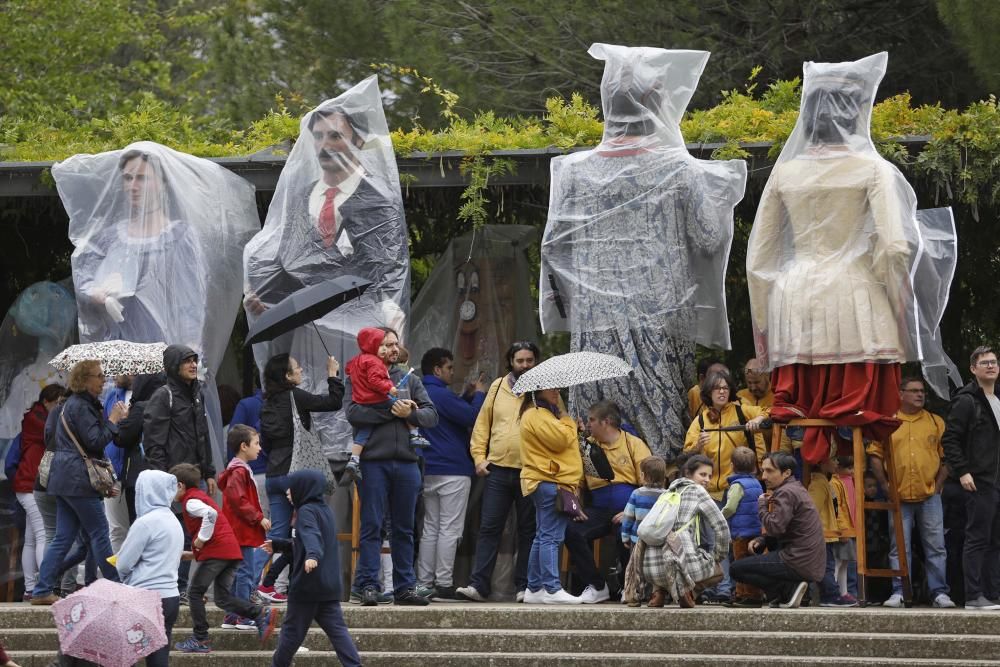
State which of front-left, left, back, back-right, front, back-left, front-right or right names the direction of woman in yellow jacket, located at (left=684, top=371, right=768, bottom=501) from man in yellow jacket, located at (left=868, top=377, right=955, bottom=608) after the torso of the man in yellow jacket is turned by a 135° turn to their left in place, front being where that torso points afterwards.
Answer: back-left

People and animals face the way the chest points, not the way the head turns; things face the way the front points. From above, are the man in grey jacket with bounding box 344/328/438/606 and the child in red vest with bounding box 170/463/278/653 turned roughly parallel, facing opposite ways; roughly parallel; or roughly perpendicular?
roughly perpendicular

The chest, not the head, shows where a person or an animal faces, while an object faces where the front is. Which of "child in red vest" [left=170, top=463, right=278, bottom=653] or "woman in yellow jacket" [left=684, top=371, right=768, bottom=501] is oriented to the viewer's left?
the child in red vest

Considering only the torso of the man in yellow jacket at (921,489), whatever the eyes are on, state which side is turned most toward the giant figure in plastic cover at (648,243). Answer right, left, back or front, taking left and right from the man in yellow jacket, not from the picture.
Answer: right

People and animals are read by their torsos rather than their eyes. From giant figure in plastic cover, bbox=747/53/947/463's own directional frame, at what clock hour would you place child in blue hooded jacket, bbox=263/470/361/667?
The child in blue hooded jacket is roughly at 8 o'clock from the giant figure in plastic cover.

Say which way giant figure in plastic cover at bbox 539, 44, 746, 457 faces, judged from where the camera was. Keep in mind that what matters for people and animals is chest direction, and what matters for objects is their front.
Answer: facing away from the viewer

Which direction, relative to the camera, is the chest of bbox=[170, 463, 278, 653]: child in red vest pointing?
to the viewer's left

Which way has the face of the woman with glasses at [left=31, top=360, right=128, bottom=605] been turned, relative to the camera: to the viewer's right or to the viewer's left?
to the viewer's right

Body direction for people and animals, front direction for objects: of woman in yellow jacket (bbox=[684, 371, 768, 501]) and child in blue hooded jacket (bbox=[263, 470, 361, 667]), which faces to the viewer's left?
the child in blue hooded jacket
